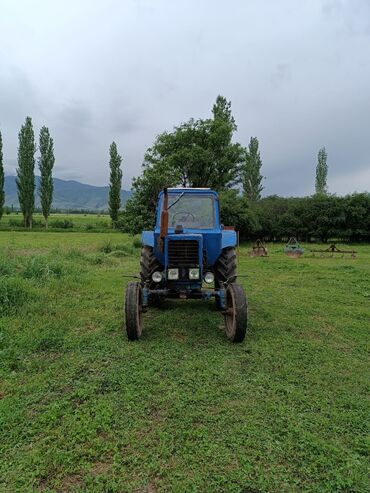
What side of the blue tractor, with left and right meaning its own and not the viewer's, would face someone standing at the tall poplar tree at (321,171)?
back

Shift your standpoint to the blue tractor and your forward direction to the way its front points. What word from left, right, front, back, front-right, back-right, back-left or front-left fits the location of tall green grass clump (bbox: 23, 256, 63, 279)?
back-right

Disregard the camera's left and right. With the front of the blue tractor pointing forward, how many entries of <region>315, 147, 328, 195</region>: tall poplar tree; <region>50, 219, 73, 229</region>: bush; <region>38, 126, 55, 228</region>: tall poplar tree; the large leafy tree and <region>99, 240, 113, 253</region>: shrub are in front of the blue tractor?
0

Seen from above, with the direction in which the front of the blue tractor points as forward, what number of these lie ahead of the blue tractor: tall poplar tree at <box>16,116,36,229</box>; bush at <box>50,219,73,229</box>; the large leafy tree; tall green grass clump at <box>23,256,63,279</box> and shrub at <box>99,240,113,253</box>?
0

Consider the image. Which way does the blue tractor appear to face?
toward the camera

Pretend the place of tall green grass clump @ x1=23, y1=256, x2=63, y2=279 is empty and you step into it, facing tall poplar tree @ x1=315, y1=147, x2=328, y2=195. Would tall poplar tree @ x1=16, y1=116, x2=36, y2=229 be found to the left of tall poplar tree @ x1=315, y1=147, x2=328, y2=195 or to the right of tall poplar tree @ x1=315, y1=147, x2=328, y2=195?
left

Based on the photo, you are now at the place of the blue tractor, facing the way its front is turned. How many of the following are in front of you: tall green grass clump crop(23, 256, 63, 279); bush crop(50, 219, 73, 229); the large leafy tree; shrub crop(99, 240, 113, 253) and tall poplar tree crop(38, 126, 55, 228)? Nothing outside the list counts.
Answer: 0

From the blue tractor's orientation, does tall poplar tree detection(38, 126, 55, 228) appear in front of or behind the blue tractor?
behind

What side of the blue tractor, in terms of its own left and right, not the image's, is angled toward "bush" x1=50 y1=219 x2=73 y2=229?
back

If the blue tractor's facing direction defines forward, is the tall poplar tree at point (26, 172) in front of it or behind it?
behind

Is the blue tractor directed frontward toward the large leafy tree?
no

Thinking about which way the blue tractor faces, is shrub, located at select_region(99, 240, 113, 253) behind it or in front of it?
behind

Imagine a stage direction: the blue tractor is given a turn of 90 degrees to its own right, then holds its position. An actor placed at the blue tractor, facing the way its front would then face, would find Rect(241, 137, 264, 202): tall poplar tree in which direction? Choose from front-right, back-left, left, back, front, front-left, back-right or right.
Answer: right
